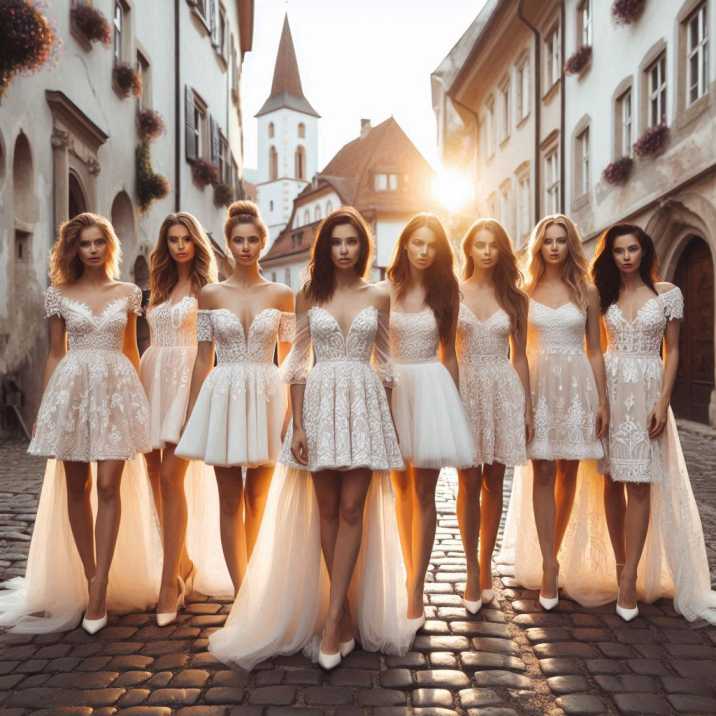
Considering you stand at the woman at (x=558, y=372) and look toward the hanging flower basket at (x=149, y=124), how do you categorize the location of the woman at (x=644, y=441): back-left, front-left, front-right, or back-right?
back-right

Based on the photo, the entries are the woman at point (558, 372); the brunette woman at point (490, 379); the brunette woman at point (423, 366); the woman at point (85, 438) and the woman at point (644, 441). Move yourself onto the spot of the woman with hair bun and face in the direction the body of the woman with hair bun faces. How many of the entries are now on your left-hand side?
4

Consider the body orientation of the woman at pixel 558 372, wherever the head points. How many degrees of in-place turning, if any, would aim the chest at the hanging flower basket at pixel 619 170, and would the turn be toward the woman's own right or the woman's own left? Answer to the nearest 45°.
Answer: approximately 180°

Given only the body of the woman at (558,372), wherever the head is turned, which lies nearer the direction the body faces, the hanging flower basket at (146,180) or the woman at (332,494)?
the woman

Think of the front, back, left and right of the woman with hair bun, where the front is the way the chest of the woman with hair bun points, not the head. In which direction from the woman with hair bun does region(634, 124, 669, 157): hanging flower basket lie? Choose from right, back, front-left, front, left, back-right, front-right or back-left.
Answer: back-left

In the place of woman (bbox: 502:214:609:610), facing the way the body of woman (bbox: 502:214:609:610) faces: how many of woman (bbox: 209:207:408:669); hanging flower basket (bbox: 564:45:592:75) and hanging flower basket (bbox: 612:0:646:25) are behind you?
2
